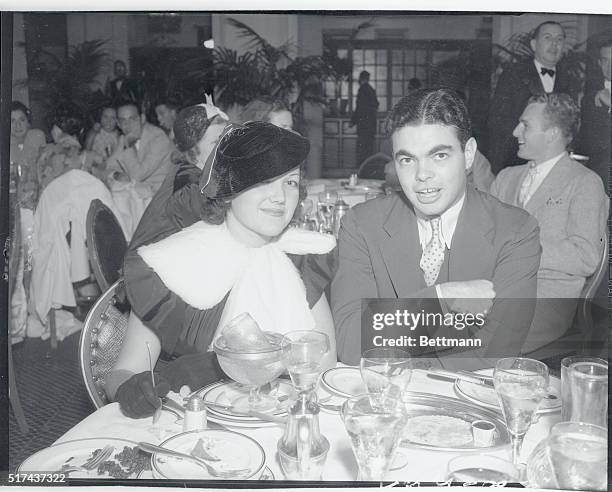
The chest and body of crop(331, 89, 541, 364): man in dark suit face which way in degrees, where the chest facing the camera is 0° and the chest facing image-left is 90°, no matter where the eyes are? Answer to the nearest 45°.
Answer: approximately 0°
